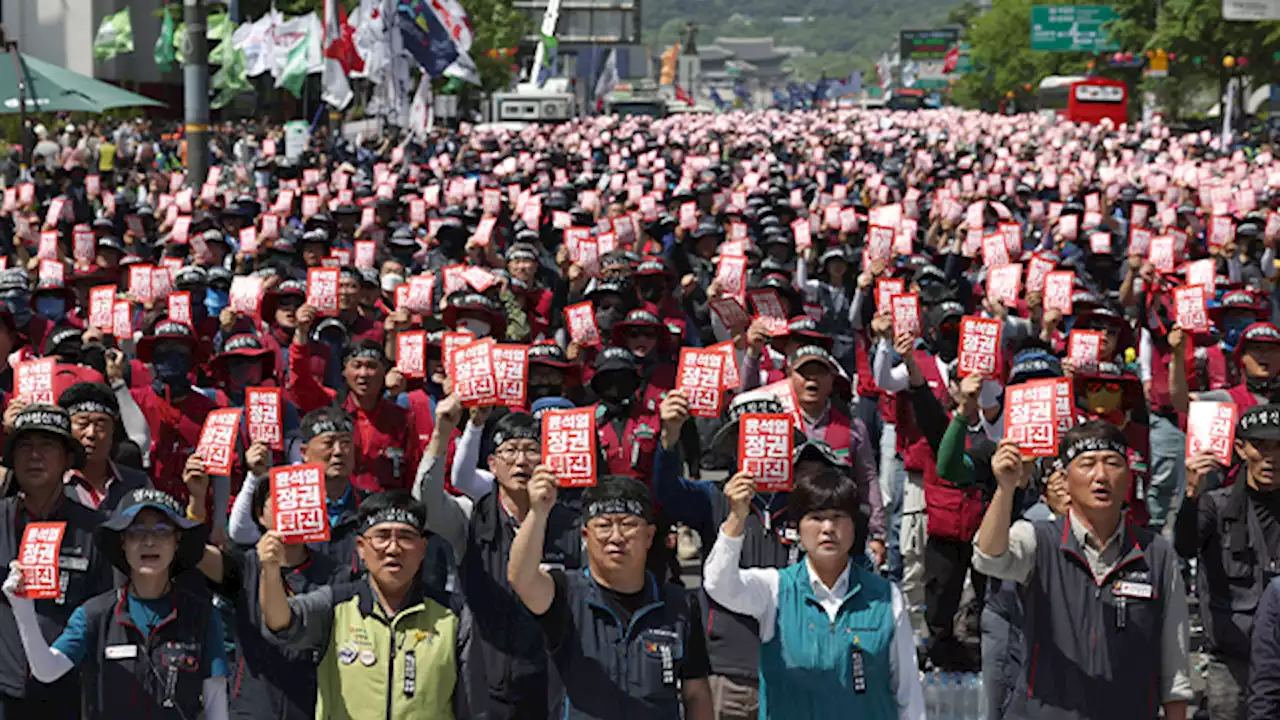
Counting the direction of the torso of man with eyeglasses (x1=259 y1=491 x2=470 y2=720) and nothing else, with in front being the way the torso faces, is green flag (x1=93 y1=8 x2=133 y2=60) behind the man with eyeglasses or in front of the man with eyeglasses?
behind

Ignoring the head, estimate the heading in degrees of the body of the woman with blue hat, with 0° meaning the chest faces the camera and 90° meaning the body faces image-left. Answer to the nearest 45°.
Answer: approximately 0°

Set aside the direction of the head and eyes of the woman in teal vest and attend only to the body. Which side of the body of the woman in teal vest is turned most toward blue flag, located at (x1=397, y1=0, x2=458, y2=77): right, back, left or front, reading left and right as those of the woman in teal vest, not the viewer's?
back

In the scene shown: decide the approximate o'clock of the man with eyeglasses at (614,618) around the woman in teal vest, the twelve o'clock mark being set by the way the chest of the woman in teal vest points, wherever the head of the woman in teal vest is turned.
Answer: The man with eyeglasses is roughly at 3 o'clock from the woman in teal vest.

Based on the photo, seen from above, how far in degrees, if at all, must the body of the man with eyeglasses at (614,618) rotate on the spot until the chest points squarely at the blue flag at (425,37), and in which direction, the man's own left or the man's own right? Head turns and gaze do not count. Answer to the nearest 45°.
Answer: approximately 180°

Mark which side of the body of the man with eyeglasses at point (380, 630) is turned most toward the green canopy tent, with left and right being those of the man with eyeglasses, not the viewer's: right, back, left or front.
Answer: back

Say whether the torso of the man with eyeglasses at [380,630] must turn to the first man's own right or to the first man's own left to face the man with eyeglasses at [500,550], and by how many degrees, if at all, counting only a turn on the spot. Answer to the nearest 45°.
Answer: approximately 135° to the first man's own left

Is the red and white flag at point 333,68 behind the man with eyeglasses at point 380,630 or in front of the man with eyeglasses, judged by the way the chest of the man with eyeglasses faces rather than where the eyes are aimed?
behind

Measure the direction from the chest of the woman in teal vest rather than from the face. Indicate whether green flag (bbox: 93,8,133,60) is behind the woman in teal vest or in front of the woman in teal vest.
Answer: behind

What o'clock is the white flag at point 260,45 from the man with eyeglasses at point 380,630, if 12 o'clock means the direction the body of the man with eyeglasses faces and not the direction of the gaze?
The white flag is roughly at 6 o'clock from the man with eyeglasses.
